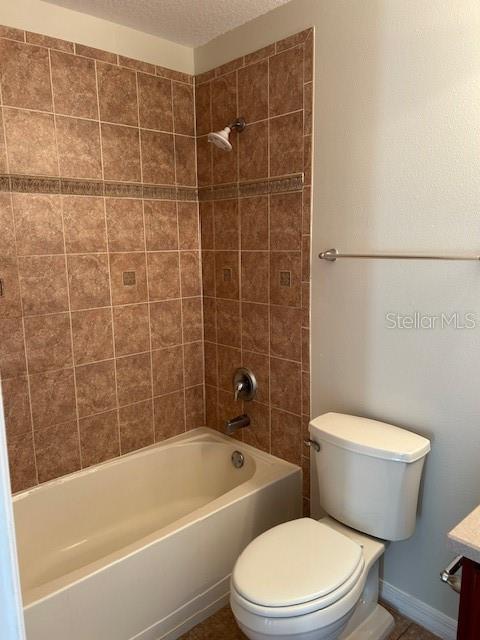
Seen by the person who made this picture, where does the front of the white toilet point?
facing the viewer and to the left of the viewer

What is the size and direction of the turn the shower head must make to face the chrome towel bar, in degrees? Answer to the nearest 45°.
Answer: approximately 90° to its left

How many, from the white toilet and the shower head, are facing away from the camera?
0

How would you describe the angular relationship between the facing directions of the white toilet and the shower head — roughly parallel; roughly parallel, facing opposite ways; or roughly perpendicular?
roughly parallel

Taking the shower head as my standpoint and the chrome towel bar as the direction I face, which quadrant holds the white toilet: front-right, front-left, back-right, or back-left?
front-right
